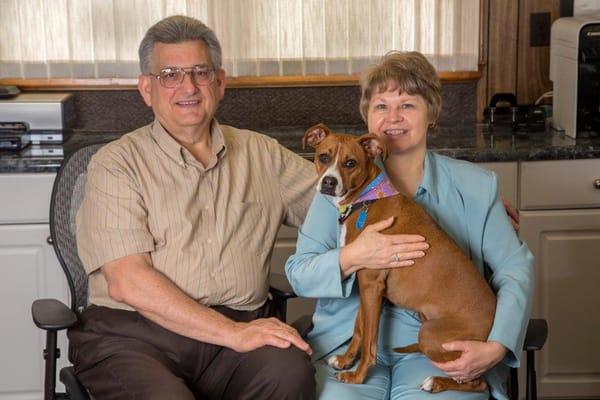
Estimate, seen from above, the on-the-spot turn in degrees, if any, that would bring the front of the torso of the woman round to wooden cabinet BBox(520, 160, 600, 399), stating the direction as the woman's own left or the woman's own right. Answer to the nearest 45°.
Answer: approximately 135° to the woman's own left

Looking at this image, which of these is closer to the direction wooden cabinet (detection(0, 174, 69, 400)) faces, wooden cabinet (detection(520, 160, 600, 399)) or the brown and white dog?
the brown and white dog

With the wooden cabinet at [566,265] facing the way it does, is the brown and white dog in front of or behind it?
in front

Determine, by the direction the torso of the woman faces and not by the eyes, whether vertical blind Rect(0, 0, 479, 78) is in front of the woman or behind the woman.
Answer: behind

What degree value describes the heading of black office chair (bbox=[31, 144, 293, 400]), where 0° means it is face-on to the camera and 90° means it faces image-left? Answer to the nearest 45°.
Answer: approximately 0°

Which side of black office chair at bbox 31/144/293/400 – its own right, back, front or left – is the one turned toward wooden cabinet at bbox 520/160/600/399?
left

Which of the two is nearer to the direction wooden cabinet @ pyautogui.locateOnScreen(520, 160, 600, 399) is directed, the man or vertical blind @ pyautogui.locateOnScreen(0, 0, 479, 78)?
the man

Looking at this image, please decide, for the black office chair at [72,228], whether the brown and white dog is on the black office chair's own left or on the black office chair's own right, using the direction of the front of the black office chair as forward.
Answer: on the black office chair's own left

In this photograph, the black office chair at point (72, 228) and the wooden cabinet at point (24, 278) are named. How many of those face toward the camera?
2

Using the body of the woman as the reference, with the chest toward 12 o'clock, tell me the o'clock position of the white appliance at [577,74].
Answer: The white appliance is roughly at 7 o'clock from the woman.

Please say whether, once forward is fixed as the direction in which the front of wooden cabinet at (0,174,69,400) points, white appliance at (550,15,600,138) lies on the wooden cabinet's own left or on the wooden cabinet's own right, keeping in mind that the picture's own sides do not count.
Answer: on the wooden cabinet's own left
